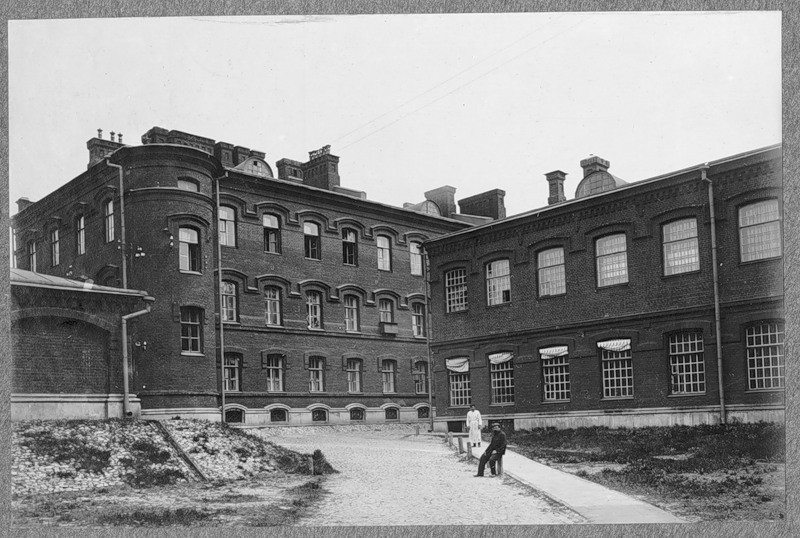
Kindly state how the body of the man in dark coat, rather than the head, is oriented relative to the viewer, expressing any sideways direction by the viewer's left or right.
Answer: facing the viewer and to the left of the viewer

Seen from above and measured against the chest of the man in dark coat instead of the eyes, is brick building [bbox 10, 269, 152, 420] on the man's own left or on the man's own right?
on the man's own right

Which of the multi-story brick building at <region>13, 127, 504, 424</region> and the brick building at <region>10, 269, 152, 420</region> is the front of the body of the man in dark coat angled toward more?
the brick building

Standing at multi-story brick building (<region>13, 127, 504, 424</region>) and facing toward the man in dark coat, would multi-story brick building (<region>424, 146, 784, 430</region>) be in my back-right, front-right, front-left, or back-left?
front-left

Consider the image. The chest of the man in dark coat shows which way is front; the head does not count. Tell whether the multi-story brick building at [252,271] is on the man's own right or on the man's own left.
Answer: on the man's own right

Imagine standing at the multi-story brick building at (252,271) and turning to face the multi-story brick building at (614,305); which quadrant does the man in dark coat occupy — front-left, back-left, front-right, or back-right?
front-right

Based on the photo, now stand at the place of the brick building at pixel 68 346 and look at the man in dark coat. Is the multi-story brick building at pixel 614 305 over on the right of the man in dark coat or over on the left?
left
